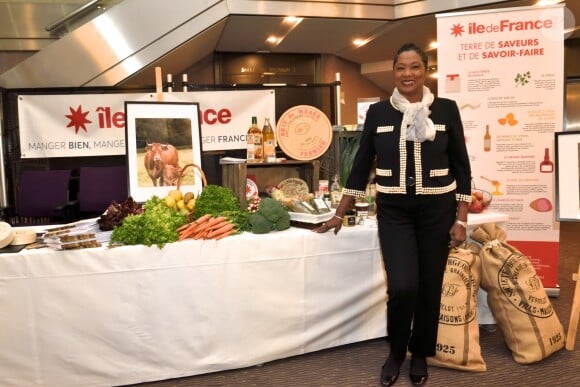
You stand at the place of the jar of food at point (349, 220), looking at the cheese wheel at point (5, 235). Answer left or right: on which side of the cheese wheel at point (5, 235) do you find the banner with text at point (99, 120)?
right

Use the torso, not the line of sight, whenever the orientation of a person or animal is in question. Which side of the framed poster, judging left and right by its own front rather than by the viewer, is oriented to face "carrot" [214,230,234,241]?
front

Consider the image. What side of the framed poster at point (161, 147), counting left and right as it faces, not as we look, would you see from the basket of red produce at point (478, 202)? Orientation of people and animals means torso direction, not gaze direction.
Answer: left

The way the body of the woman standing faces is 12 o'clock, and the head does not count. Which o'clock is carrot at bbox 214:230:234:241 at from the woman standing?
The carrot is roughly at 3 o'clock from the woman standing.

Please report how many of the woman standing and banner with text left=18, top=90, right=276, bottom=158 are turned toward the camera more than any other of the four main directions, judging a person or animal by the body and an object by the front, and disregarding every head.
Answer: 2

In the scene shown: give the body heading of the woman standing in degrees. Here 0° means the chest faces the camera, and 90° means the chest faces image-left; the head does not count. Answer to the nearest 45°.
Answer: approximately 0°

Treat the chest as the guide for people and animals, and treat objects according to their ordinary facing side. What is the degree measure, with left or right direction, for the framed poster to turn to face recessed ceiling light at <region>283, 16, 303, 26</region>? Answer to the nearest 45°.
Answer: approximately 135° to its left

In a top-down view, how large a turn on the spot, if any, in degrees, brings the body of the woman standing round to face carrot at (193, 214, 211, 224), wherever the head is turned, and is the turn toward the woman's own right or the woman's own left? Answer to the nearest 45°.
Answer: approximately 90° to the woman's own right

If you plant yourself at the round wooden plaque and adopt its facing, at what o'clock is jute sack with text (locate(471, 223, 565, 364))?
The jute sack with text is roughly at 10 o'clock from the round wooden plaque.

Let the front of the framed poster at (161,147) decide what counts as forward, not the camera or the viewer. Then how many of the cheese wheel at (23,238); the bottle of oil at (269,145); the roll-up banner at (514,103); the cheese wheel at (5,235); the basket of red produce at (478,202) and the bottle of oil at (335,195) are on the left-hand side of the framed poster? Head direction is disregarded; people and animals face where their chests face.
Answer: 4

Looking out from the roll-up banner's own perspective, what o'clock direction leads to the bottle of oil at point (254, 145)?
The bottle of oil is roughly at 2 o'clock from the roll-up banner.
